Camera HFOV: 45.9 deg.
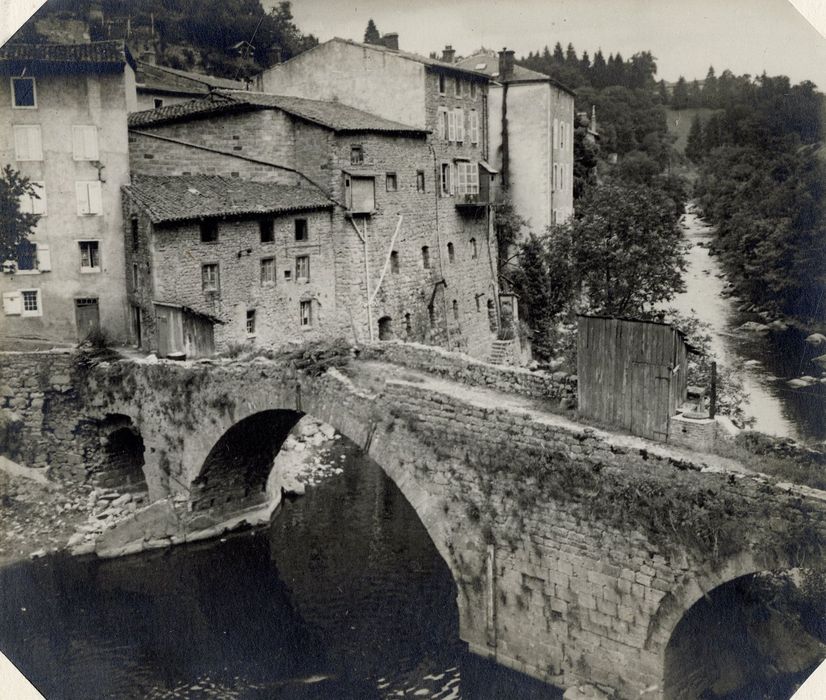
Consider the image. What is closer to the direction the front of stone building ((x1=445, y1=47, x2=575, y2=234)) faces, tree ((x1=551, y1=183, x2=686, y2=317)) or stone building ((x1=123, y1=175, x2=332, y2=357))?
the tree

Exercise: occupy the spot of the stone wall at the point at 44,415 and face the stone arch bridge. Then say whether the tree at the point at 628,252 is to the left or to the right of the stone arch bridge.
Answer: left

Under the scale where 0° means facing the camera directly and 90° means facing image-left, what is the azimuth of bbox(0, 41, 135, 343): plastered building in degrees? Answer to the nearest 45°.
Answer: approximately 0°

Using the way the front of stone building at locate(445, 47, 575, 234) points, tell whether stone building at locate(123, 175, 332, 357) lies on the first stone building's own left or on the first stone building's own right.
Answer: on the first stone building's own right

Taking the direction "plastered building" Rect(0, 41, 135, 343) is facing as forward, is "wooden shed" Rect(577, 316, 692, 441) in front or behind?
in front
